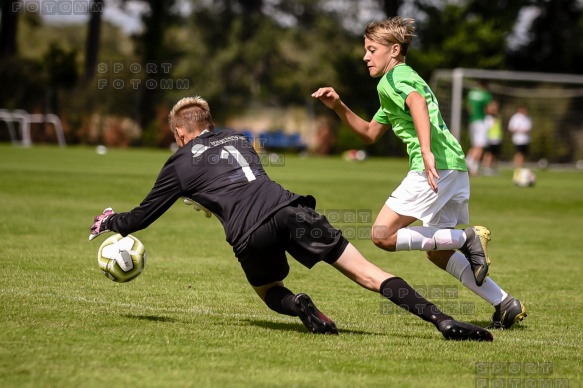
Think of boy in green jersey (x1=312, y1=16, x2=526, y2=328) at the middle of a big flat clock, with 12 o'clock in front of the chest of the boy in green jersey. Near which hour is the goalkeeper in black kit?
The goalkeeper in black kit is roughly at 11 o'clock from the boy in green jersey.

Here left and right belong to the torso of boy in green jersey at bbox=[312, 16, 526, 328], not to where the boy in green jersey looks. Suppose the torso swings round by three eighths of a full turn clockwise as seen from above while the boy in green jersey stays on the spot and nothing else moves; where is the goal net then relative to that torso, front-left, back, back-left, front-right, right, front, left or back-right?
front-left

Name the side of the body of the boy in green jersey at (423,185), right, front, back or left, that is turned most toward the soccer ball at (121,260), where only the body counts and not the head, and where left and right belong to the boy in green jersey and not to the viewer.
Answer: front

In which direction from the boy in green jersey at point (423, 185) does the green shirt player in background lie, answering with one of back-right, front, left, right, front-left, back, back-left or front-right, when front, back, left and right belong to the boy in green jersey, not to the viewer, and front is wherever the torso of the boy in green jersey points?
right

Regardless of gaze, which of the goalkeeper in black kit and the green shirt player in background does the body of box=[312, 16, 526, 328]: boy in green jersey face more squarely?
the goalkeeper in black kit

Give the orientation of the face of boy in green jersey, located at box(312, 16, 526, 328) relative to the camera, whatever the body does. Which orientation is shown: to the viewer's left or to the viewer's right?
to the viewer's left

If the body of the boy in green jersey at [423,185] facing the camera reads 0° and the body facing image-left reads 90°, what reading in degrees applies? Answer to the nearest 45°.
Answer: approximately 90°
